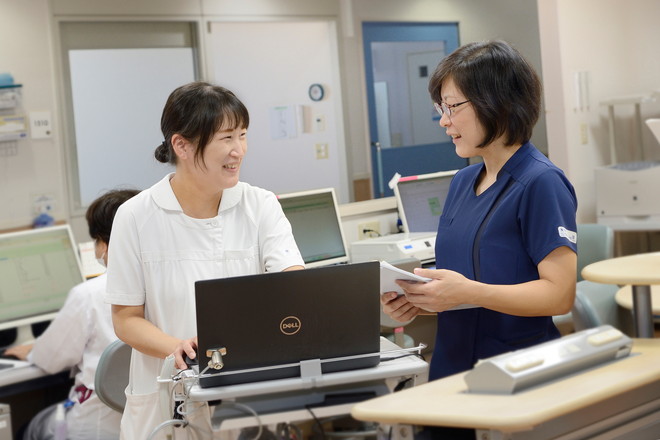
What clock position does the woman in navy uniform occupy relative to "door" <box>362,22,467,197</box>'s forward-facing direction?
The woman in navy uniform is roughly at 12 o'clock from the door.

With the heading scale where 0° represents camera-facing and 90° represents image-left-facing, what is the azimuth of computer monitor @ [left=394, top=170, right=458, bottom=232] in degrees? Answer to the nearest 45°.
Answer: approximately 0°

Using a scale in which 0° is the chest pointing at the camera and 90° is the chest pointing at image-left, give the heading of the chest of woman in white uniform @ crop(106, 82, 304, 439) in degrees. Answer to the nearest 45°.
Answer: approximately 315°

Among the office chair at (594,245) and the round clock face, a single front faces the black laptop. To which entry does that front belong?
the round clock face

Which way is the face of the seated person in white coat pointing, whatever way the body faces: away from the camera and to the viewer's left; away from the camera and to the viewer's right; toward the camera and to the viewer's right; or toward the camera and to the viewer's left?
away from the camera and to the viewer's left

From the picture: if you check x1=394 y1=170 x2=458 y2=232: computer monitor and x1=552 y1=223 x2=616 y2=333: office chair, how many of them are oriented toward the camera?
1

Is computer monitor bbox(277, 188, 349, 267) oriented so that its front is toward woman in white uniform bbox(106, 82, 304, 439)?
yes

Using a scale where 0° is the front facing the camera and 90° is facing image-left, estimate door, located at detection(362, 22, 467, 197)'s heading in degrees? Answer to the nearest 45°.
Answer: approximately 0°

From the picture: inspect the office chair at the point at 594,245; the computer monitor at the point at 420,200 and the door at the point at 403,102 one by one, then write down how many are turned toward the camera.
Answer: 2

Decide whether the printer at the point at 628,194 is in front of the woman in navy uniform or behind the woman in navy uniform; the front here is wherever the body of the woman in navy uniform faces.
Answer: behind

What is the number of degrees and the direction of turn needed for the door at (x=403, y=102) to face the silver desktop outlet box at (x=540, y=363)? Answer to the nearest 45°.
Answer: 0° — it already faces it
